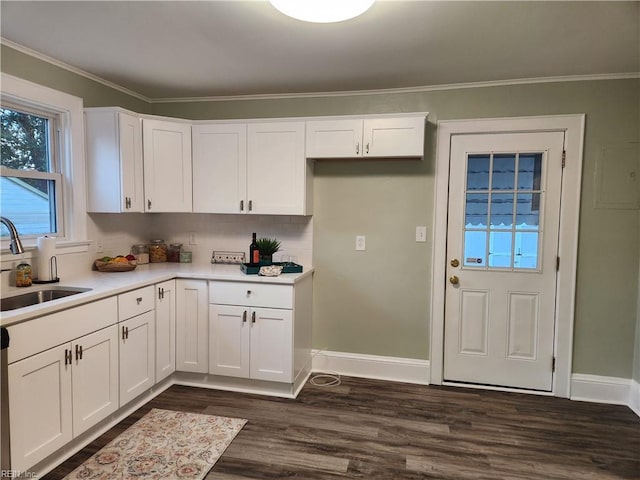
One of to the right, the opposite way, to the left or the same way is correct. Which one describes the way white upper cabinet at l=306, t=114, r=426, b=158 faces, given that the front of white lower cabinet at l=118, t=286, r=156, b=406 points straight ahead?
to the right

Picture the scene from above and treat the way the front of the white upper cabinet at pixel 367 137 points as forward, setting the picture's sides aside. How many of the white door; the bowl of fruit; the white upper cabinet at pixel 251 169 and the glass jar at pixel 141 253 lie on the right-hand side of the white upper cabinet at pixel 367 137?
3

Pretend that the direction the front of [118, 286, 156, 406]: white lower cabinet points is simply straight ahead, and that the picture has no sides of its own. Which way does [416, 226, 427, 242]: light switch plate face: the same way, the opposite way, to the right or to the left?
to the right

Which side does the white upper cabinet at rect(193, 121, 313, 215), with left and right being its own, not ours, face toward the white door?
left

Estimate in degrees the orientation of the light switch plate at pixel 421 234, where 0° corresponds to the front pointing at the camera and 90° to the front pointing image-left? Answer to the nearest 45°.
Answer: approximately 0°

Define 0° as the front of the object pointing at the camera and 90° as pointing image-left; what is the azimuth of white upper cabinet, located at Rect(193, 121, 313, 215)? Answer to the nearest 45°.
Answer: approximately 0°

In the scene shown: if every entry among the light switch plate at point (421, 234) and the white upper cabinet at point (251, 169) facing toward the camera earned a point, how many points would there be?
2
